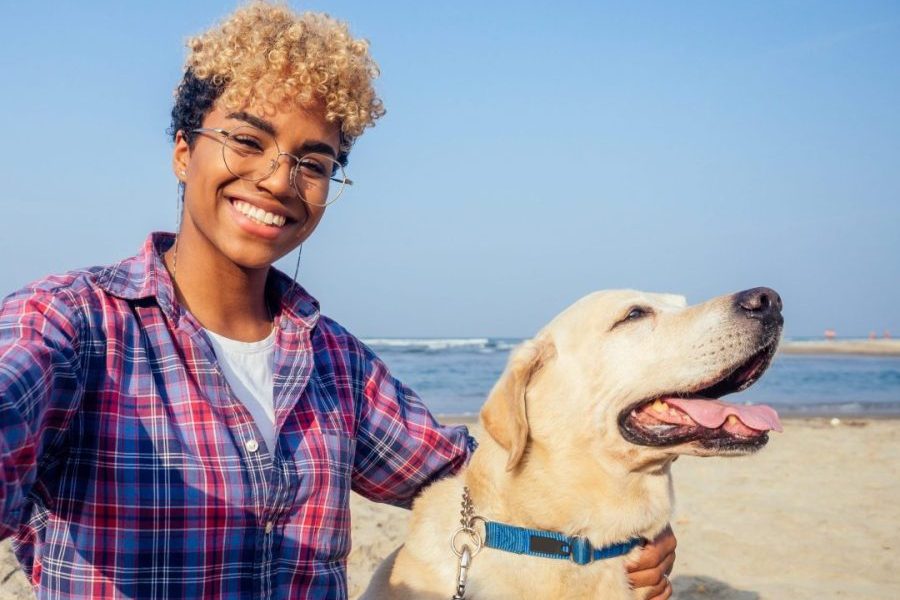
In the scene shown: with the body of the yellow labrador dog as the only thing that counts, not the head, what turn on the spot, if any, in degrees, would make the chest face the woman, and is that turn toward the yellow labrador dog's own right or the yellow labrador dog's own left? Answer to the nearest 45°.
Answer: approximately 135° to the yellow labrador dog's own right
